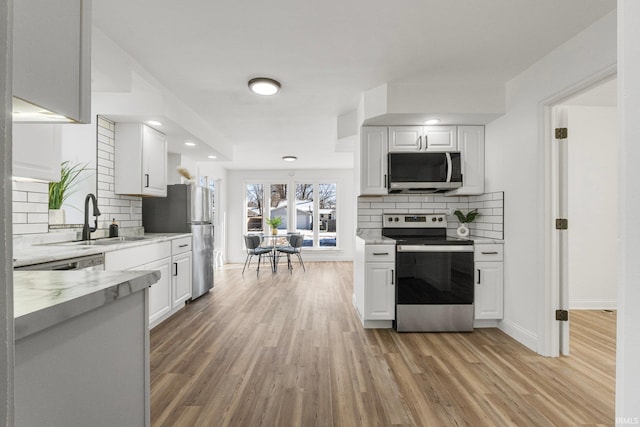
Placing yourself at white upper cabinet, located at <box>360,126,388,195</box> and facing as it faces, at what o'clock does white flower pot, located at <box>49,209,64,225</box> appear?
The white flower pot is roughly at 2 o'clock from the white upper cabinet.

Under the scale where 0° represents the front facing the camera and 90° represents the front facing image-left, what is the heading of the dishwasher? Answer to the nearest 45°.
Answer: approximately 315°

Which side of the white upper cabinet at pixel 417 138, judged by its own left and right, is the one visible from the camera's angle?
front

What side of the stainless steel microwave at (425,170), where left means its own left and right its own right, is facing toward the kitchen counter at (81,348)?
front

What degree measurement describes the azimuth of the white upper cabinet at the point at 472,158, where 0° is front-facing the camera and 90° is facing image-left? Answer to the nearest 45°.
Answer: approximately 0°

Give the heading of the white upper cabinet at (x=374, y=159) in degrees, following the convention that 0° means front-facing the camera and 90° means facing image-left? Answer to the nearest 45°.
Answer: approximately 0°

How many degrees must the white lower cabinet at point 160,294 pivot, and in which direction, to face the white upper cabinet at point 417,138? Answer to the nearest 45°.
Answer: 0° — it already faces it
